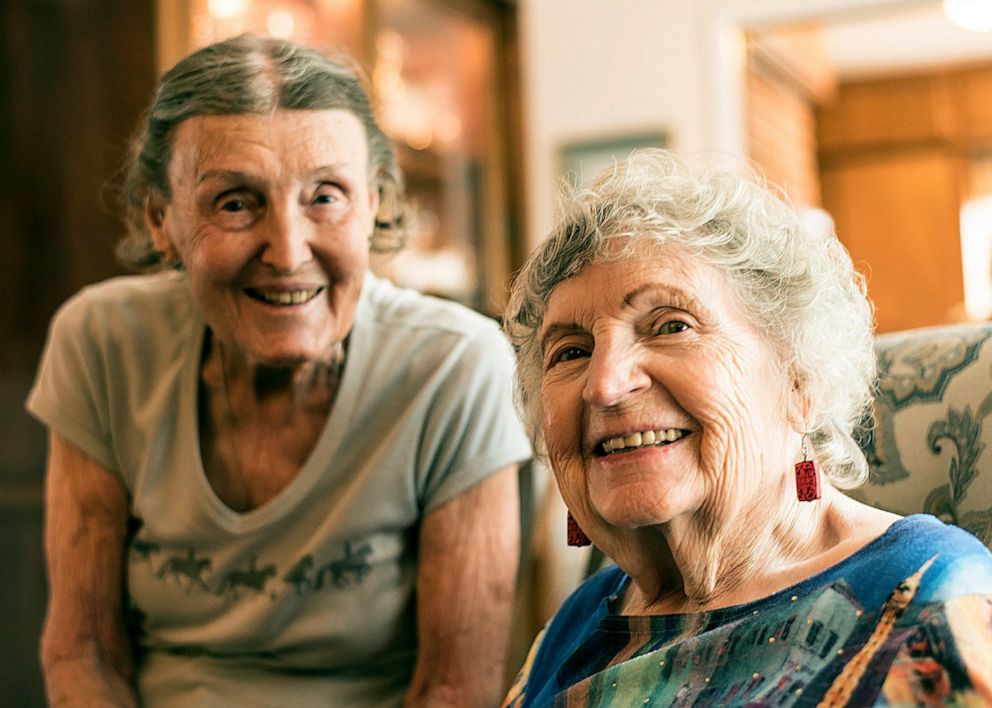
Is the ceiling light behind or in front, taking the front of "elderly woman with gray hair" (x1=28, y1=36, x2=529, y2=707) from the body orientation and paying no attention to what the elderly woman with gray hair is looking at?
behind

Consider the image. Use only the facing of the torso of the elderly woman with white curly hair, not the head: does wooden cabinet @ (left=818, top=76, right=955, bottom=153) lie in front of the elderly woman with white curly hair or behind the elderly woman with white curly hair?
behind

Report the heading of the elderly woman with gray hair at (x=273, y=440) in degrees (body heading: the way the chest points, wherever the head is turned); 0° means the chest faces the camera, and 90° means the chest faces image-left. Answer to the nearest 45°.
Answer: approximately 0°

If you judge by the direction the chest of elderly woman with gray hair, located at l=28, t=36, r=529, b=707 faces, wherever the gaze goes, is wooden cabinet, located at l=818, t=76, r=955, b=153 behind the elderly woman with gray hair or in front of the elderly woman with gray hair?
behind

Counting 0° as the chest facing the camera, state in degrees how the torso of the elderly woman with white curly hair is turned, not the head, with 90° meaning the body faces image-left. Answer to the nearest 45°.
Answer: approximately 45°
